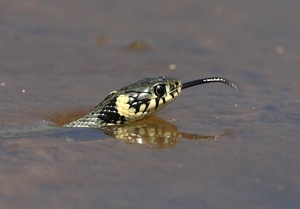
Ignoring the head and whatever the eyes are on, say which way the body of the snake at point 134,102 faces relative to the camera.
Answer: to the viewer's right
